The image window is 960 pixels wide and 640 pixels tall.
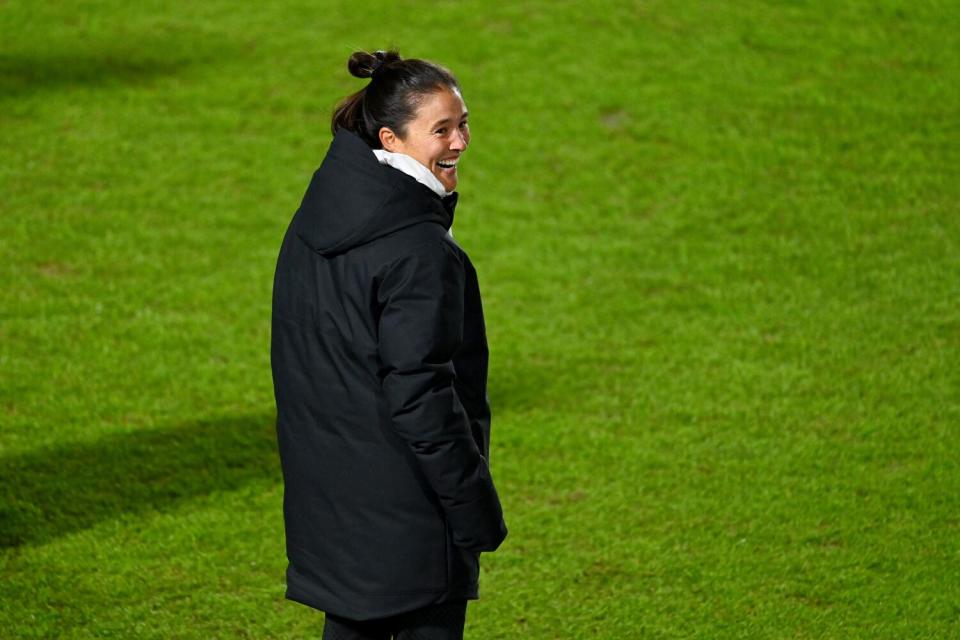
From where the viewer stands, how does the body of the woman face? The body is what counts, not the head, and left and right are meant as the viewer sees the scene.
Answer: facing away from the viewer and to the right of the viewer
